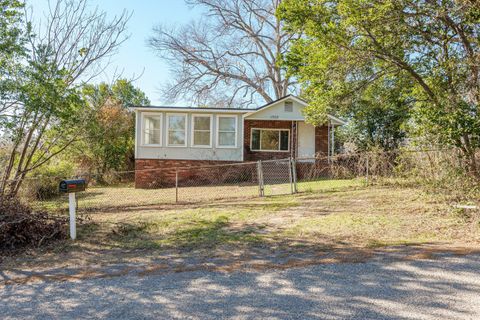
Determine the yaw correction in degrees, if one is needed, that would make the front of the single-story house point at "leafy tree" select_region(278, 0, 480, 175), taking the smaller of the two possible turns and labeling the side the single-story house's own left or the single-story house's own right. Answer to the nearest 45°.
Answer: approximately 45° to the single-story house's own left

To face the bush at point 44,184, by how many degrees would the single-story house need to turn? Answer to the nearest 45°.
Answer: approximately 45° to its right

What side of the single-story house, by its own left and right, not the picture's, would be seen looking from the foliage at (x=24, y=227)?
front

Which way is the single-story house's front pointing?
toward the camera

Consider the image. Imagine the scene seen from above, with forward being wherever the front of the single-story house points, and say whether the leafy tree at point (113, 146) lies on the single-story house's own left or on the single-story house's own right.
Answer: on the single-story house's own right

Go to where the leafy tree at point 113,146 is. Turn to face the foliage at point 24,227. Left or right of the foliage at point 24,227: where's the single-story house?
left
